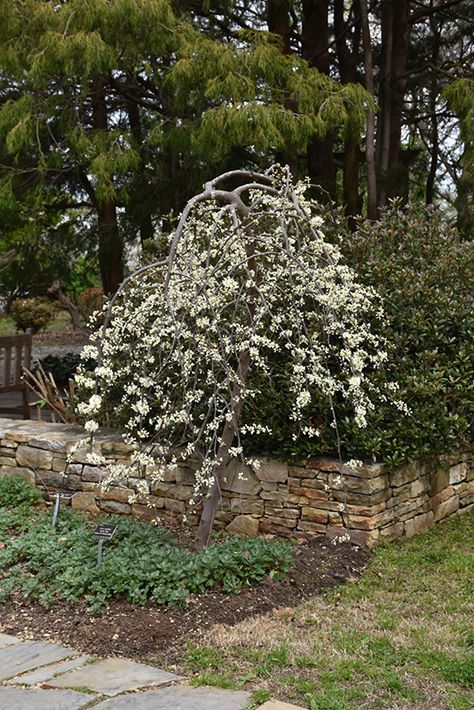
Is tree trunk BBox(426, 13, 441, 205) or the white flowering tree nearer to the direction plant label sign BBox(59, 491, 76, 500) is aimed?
the white flowering tree

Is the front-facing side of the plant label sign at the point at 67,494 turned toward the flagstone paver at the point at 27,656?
yes

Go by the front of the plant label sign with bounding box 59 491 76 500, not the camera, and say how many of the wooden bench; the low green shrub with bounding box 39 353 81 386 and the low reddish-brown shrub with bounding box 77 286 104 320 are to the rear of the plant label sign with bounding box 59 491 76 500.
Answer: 3

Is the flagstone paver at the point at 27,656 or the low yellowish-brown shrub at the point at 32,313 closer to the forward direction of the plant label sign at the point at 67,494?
the flagstone paver

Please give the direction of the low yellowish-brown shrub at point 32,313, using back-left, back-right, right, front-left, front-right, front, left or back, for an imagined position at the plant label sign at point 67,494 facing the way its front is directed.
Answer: back

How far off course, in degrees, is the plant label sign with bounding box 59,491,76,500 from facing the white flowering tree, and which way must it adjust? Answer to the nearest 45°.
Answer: approximately 45° to its left

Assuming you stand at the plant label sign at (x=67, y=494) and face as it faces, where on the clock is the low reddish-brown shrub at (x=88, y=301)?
The low reddish-brown shrub is roughly at 6 o'clock from the plant label sign.

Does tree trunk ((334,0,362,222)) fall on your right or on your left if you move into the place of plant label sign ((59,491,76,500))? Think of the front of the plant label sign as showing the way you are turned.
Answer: on your left

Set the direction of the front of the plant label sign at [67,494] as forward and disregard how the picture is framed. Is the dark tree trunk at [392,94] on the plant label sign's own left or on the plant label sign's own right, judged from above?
on the plant label sign's own left

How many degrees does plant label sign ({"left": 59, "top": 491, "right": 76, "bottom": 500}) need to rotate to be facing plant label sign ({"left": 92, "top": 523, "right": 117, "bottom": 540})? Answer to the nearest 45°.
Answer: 0° — it already faces it
